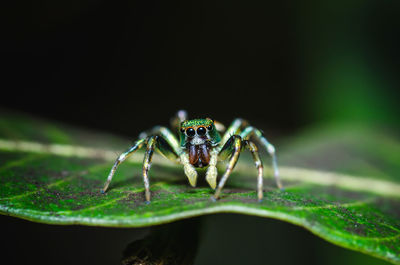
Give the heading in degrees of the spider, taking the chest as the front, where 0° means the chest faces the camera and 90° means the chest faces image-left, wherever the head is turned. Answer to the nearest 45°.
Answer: approximately 0°
